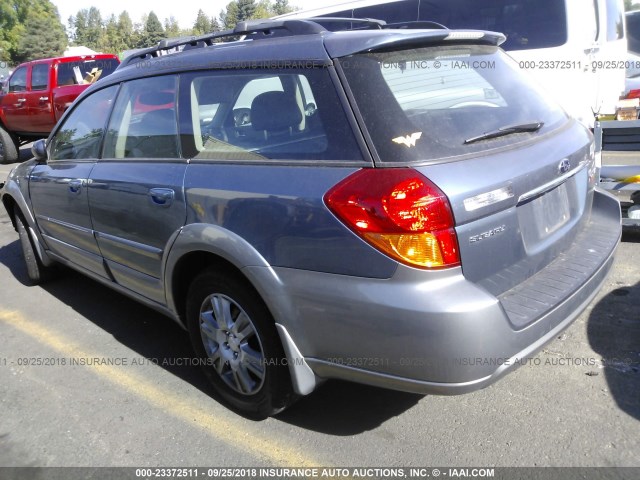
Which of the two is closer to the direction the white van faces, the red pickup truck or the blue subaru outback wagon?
the red pickup truck

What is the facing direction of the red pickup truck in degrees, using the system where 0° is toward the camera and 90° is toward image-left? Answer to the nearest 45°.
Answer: approximately 135°

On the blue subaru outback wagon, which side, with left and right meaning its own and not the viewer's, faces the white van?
right

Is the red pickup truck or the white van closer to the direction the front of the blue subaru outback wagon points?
the red pickup truck

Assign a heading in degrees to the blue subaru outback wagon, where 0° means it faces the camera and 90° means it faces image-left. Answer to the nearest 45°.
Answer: approximately 135°

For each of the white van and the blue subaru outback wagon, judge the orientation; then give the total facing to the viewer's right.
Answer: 0

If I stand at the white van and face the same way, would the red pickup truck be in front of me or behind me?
in front

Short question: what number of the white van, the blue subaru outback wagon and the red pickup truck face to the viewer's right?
0

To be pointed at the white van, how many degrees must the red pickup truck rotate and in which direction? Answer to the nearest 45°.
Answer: approximately 180°

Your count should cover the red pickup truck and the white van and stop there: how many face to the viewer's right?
0
